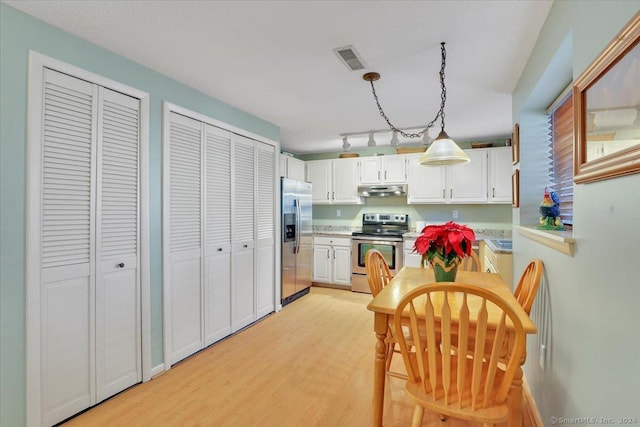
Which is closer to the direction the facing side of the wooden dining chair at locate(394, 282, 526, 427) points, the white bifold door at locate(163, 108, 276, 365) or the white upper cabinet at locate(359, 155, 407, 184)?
the white upper cabinet

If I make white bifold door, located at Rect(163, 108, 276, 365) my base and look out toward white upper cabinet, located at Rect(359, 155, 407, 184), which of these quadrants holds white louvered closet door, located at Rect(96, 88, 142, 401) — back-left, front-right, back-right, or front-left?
back-right

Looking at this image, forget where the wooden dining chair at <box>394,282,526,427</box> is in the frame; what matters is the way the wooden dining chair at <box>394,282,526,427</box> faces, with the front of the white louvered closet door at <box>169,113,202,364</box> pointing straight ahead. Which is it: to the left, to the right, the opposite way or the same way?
to the left

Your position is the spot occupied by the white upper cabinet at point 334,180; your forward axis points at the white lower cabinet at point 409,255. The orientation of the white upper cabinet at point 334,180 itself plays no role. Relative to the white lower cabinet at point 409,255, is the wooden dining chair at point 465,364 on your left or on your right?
right

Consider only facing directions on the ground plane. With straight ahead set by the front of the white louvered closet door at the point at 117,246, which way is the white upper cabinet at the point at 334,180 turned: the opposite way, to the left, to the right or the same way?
to the right

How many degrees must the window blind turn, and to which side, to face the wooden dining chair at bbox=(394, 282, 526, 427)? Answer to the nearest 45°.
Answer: approximately 45° to its left

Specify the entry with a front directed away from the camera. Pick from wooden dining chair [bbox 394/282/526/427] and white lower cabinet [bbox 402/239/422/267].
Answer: the wooden dining chair

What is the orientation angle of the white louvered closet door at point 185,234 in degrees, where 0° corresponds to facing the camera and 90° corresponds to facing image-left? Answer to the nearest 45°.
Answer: approximately 315°

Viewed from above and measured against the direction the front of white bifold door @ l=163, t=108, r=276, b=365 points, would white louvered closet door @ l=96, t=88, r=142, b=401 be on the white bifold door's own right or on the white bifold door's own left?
on the white bifold door's own right

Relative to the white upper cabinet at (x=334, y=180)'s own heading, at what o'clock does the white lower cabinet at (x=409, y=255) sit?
The white lower cabinet is roughly at 10 o'clock from the white upper cabinet.
